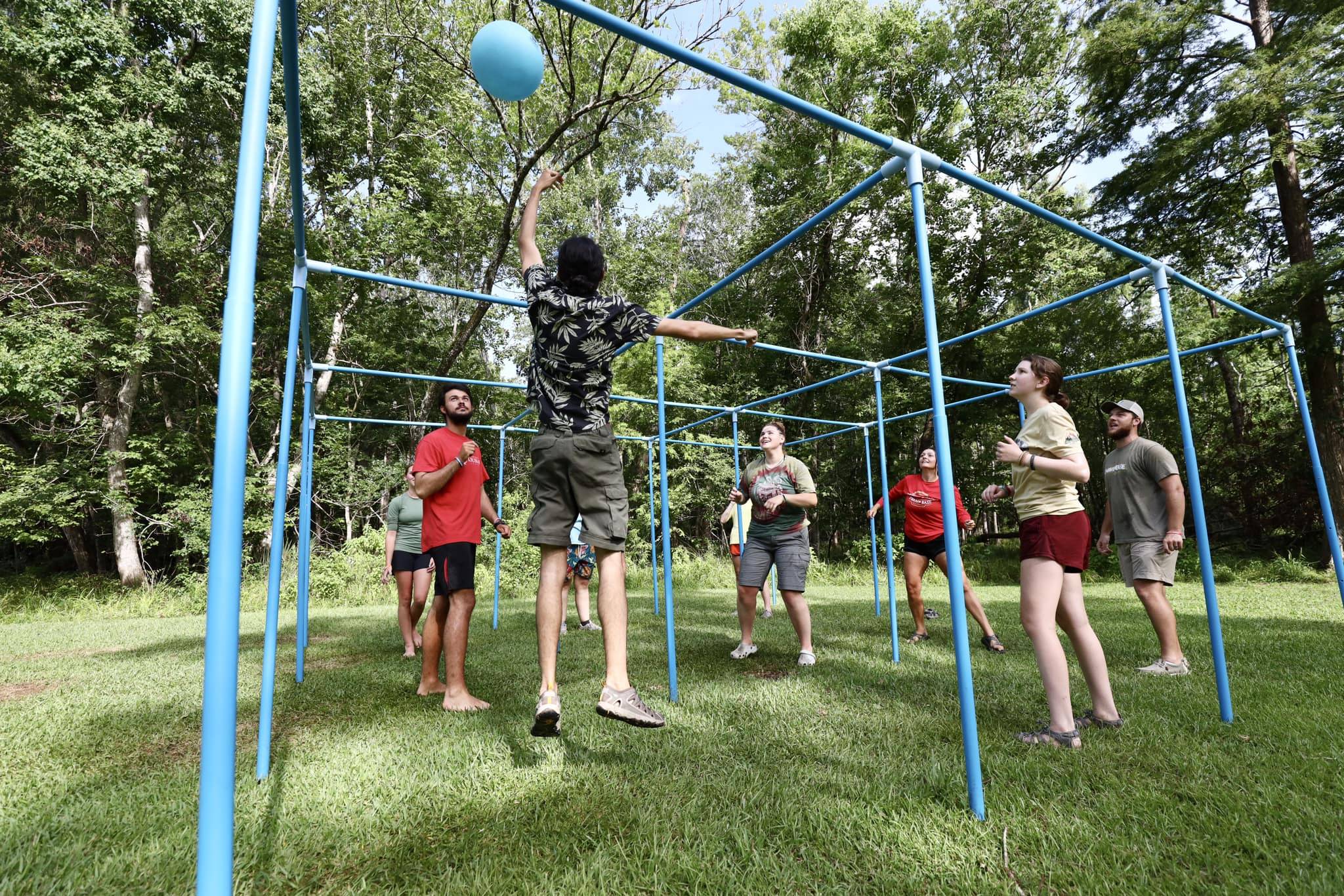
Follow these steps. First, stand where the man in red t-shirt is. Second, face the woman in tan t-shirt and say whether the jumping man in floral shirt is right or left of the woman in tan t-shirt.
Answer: right

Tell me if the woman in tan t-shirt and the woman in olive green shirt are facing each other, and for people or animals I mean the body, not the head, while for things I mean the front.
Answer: yes

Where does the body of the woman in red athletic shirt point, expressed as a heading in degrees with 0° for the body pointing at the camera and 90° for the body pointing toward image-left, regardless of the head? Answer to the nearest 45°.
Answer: approximately 0°

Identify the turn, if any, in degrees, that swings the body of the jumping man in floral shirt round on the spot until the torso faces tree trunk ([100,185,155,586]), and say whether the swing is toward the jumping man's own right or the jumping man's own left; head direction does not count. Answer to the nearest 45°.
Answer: approximately 45° to the jumping man's own left

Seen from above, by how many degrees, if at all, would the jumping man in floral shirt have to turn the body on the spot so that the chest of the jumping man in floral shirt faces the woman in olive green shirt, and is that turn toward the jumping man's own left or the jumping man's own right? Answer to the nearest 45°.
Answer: approximately 45° to the jumping man's own left

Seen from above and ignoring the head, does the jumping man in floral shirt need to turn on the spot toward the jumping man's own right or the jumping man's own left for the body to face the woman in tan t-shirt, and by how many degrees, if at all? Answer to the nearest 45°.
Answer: approximately 90° to the jumping man's own right

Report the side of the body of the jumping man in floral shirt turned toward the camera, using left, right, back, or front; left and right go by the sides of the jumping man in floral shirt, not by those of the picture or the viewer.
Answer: back

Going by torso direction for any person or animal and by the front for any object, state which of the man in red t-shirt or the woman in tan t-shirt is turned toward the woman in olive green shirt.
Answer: the woman in tan t-shirt

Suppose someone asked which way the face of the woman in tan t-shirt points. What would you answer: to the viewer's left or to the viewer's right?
to the viewer's left

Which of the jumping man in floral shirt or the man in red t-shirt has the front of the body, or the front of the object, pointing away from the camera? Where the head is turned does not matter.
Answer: the jumping man in floral shirt

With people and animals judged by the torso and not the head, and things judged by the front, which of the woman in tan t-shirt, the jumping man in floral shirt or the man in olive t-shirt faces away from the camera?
the jumping man in floral shirt

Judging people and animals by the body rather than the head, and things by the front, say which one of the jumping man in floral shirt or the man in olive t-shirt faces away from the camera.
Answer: the jumping man in floral shirt
